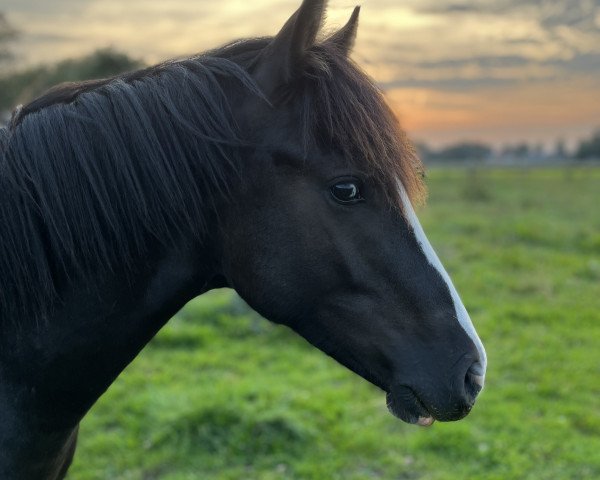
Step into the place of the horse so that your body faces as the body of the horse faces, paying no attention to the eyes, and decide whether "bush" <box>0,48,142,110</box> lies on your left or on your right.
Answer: on your left

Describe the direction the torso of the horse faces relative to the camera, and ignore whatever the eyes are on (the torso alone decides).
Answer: to the viewer's right

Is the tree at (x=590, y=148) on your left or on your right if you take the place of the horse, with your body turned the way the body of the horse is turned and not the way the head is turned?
on your left

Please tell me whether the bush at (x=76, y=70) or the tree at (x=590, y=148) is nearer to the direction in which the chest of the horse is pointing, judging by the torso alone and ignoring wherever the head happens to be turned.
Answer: the tree

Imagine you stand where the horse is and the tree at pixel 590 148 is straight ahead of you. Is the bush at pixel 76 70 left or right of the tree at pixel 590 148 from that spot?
left
